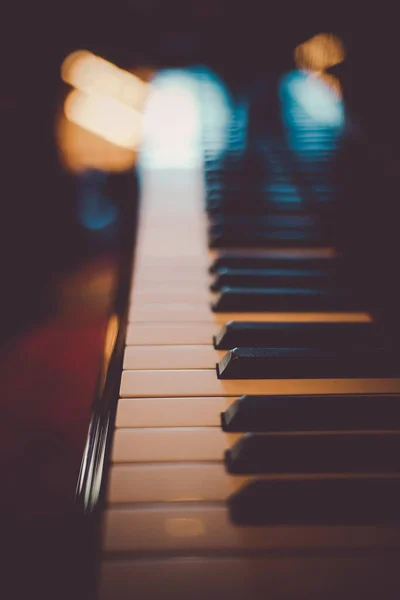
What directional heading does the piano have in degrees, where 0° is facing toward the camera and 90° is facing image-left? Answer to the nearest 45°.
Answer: approximately 90°
